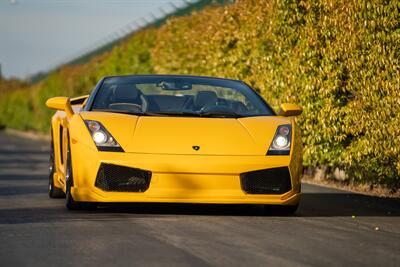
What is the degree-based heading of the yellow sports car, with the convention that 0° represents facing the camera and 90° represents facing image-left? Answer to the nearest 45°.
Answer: approximately 0°
